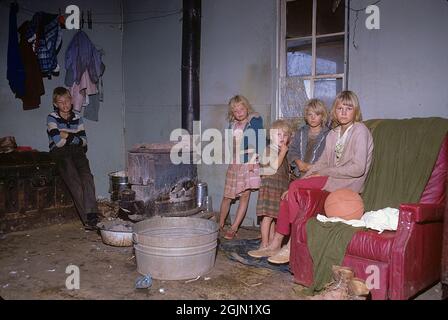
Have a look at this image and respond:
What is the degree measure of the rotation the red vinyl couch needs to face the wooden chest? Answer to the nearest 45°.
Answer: approximately 45° to its right

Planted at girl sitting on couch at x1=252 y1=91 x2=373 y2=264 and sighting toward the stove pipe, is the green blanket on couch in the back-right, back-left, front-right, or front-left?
back-right

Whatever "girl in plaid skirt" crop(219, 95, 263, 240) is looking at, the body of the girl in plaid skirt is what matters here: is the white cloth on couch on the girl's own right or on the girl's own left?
on the girl's own left

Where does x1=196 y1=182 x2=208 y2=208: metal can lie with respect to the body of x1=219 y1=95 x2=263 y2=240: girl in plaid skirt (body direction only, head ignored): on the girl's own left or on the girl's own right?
on the girl's own right

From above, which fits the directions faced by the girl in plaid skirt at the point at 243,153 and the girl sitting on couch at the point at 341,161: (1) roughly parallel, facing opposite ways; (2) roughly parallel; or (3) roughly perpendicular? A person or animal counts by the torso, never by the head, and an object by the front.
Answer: roughly parallel

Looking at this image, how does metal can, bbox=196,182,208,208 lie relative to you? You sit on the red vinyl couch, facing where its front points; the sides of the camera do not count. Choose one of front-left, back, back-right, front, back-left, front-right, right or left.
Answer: right

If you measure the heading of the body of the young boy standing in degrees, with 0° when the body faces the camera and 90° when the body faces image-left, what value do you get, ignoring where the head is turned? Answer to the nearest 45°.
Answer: approximately 315°

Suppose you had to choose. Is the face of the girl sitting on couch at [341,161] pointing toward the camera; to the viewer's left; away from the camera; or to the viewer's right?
toward the camera

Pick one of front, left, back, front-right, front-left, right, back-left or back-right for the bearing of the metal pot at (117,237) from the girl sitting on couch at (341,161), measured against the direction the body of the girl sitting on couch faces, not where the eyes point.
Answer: front-right

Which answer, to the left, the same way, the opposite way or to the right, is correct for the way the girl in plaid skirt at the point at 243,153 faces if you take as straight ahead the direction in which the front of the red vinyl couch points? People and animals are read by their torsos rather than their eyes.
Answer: the same way

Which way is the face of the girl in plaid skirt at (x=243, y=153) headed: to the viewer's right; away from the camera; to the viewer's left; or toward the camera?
toward the camera
